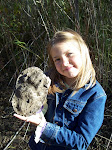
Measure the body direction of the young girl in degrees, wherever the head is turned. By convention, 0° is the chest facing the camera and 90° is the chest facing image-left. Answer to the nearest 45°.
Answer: approximately 45°

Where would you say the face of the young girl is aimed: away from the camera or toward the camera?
toward the camera
